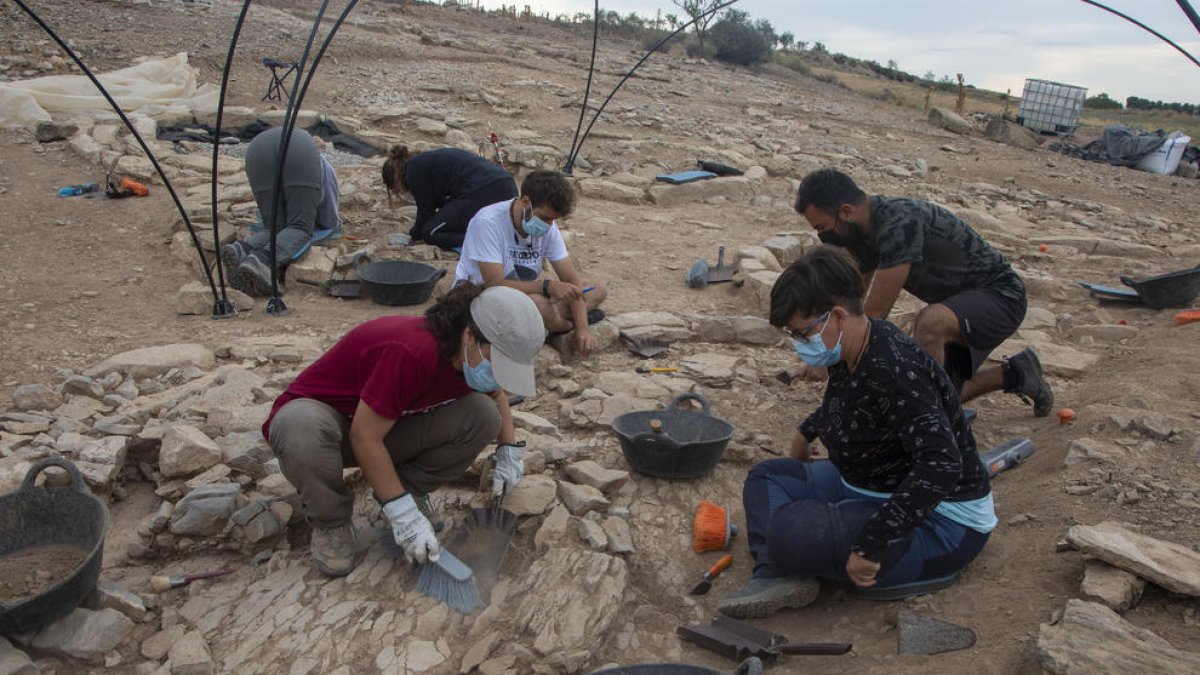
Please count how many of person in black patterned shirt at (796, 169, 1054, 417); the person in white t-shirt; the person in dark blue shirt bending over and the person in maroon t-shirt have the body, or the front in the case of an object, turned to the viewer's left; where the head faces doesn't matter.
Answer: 2

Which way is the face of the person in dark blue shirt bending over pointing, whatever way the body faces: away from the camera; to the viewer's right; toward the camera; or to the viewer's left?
to the viewer's left

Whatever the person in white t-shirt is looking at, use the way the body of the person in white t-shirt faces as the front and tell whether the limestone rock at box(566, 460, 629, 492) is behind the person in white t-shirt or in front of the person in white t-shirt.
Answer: in front

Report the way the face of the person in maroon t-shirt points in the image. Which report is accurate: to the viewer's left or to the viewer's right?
to the viewer's right

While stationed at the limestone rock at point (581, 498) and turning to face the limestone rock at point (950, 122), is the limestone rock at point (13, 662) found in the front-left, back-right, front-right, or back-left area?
back-left

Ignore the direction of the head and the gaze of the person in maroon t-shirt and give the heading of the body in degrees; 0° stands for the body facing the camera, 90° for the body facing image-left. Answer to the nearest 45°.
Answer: approximately 315°

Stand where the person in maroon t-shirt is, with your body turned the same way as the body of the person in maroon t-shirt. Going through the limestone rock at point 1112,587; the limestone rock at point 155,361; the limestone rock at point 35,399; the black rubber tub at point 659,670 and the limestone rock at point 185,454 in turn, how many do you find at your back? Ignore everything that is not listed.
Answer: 3

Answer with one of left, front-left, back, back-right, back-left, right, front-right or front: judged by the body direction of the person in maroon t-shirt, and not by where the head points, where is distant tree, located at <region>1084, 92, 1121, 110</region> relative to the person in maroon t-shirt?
left

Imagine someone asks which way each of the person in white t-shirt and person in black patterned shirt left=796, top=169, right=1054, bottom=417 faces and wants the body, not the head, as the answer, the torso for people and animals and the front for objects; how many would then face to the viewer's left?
1

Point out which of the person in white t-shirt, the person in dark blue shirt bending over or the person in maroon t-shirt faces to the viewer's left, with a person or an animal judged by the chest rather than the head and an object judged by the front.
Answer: the person in dark blue shirt bending over

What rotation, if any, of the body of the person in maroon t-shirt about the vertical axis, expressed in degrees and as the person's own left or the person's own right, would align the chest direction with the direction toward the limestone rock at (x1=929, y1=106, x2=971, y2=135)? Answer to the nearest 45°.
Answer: approximately 90° to the person's own left

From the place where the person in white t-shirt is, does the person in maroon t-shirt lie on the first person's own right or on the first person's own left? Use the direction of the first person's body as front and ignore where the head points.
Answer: on the first person's own right

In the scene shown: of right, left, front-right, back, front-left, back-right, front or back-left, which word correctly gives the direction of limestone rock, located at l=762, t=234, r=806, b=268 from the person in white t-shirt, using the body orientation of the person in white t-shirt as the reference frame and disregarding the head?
left

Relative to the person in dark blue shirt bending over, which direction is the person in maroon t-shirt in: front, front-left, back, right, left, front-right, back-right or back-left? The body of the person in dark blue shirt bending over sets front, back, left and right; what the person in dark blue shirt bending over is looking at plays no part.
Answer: left

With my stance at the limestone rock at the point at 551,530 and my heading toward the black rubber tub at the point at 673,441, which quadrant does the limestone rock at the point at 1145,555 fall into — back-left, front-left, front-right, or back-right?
front-right

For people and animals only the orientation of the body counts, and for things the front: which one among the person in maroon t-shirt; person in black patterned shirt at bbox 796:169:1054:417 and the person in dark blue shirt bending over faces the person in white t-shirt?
the person in black patterned shirt

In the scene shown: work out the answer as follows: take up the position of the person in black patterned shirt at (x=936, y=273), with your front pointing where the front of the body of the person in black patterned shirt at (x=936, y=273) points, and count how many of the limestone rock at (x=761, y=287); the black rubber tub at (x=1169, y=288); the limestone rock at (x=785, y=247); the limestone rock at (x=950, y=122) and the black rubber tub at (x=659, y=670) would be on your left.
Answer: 1

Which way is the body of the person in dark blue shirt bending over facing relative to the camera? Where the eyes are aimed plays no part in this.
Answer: to the viewer's left

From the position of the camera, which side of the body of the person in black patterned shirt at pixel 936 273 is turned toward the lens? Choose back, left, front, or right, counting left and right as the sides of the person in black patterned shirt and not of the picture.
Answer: left

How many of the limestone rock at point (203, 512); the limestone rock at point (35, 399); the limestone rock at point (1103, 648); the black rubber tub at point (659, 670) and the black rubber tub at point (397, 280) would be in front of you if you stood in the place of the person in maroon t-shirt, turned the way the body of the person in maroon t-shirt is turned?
2
